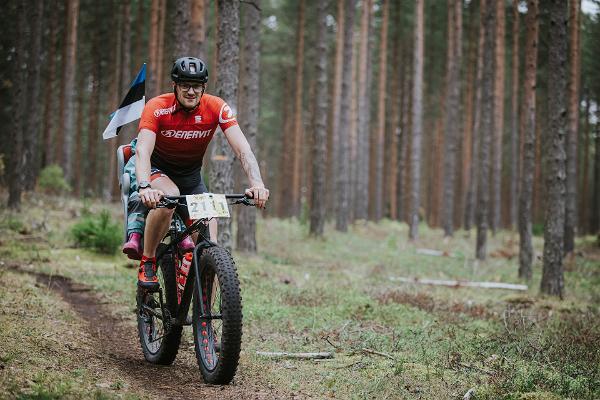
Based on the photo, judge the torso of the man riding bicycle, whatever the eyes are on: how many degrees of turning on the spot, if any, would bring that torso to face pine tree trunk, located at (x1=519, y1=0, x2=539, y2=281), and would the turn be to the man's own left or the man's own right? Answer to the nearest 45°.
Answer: approximately 135° to the man's own left

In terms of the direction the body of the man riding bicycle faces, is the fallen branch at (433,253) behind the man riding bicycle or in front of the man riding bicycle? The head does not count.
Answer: behind

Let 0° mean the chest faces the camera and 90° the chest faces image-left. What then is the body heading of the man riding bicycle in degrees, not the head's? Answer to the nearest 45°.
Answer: approximately 0°

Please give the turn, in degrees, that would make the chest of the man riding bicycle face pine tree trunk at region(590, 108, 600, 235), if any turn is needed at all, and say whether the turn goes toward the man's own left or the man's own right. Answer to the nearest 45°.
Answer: approximately 135° to the man's own left

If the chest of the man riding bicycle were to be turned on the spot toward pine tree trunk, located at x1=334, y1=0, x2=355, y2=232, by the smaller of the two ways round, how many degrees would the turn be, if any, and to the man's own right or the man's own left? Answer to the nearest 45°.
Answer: approximately 180°

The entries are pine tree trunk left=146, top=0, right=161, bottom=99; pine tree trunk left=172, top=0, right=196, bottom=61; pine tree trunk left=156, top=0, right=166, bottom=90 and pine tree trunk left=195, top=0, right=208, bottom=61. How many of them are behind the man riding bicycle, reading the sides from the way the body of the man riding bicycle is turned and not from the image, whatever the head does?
4

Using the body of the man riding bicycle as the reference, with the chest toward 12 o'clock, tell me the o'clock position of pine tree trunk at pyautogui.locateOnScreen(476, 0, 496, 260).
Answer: The pine tree trunk is roughly at 7 o'clock from the man riding bicycle.

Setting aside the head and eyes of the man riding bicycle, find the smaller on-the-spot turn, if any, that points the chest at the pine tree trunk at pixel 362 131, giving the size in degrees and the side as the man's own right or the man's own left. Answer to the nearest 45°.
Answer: approximately 180°

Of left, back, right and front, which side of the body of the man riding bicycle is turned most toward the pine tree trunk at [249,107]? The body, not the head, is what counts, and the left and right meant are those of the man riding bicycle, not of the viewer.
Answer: back

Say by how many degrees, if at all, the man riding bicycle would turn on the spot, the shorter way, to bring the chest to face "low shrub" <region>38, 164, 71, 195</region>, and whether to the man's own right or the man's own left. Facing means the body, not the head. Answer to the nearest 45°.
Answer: approximately 180°

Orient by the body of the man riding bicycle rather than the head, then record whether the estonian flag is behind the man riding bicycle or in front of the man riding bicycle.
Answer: behind

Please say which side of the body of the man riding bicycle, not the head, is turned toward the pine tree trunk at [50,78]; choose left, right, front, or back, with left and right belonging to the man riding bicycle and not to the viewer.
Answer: back
